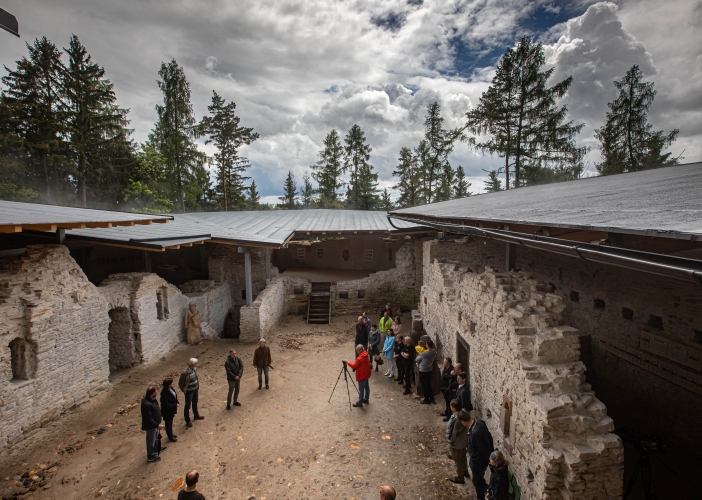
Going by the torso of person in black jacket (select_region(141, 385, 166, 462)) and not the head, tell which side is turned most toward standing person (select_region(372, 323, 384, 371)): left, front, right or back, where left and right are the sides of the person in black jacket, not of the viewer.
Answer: front

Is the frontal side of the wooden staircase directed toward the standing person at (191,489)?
yes

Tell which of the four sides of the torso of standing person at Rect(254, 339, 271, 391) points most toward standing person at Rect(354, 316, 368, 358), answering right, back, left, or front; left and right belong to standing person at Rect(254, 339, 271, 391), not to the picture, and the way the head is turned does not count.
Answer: left

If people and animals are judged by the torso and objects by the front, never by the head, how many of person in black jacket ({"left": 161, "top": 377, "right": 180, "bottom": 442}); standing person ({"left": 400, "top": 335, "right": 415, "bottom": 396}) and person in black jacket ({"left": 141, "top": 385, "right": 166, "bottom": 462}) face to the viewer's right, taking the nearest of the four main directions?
2

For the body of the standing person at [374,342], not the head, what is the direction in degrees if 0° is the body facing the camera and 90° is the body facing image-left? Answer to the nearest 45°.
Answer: approximately 45°

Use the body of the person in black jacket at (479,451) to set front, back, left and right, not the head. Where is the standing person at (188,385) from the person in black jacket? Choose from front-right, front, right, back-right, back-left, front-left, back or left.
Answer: front

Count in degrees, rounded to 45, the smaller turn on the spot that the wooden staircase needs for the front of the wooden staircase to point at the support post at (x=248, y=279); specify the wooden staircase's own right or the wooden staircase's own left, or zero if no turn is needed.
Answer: approximately 45° to the wooden staircase's own right

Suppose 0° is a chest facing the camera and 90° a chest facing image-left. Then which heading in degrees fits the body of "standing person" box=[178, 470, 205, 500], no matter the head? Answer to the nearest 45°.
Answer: approximately 180°

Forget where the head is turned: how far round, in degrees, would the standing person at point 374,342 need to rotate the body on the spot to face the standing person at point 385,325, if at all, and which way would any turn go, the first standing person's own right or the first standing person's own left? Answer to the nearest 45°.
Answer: approximately 180°

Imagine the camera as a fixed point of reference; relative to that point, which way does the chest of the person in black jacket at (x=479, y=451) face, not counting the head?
to the viewer's left

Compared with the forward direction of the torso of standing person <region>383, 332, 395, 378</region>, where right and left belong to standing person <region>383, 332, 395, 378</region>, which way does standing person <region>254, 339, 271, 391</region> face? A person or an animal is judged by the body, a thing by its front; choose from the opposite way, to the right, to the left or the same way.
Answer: to the left

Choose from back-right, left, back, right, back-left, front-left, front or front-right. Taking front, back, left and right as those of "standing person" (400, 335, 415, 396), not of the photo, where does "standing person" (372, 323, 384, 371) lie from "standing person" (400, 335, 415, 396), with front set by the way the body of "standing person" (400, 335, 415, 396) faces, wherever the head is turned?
right

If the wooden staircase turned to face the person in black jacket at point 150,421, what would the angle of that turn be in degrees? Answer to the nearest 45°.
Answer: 0° — it already faces them

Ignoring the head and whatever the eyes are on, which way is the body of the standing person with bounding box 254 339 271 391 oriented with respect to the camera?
toward the camera

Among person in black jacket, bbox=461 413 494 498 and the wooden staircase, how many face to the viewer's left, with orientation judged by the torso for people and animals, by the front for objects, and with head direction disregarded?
1

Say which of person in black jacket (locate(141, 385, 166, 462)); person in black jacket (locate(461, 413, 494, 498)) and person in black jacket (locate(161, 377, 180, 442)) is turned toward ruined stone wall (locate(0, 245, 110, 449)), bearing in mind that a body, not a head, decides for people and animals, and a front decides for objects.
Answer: person in black jacket (locate(461, 413, 494, 498))

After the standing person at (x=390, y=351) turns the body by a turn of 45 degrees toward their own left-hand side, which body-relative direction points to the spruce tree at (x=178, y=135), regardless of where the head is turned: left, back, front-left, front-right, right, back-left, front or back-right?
back-right
